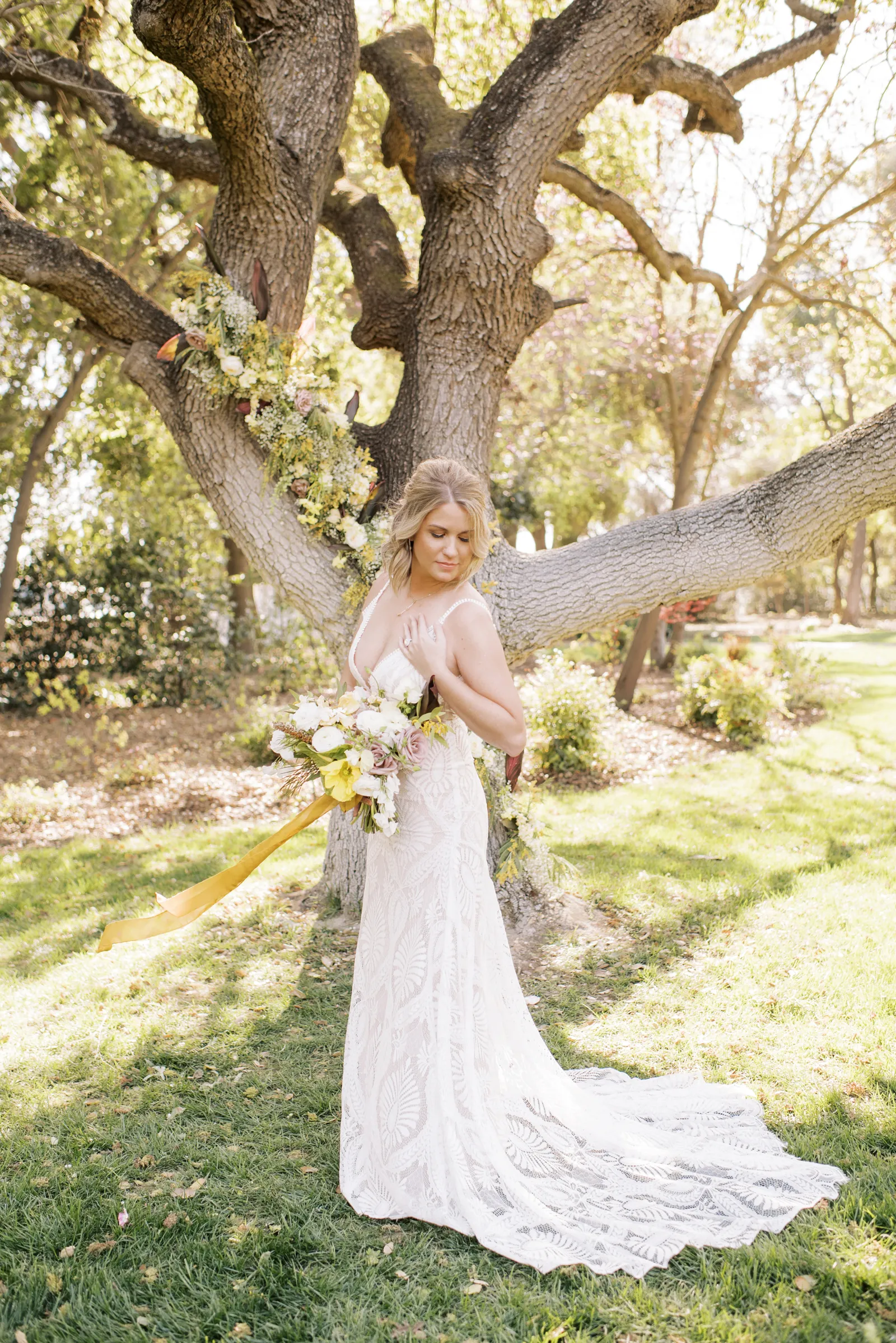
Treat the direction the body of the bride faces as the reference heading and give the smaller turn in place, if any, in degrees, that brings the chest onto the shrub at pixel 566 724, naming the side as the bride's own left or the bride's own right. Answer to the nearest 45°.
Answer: approximately 135° to the bride's own right

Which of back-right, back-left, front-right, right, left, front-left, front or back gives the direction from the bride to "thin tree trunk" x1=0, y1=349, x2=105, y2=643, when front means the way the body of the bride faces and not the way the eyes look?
right

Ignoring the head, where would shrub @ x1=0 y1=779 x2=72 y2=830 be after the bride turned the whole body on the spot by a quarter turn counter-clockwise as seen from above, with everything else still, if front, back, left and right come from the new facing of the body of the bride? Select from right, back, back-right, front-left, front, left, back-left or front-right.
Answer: back

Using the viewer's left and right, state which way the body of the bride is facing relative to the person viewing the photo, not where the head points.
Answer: facing the viewer and to the left of the viewer

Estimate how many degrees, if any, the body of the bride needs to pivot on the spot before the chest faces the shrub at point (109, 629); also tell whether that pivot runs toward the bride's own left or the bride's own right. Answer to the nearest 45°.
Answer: approximately 90° to the bride's own right

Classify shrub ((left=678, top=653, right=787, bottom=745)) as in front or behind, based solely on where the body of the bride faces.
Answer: behind

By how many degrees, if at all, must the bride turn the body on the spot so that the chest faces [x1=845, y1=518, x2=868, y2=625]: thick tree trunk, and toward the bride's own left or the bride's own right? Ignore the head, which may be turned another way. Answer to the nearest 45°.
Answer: approximately 135° to the bride's own right
